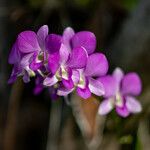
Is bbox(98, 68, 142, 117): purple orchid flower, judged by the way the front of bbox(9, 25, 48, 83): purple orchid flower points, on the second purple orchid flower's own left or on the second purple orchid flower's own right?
on the second purple orchid flower's own left
